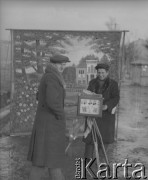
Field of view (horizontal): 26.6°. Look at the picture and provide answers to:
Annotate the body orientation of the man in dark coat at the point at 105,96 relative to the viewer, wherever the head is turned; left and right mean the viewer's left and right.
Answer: facing the viewer and to the left of the viewer

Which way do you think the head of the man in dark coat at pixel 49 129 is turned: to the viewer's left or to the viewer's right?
to the viewer's right

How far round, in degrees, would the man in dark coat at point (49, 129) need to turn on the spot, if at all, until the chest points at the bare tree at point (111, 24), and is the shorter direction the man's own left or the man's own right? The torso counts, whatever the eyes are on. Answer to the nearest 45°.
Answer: approximately 45° to the man's own left

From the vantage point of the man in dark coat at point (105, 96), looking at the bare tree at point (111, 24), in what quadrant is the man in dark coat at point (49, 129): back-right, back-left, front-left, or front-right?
back-left

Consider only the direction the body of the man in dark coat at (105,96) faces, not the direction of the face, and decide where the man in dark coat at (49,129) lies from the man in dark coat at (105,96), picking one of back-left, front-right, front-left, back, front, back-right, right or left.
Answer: front

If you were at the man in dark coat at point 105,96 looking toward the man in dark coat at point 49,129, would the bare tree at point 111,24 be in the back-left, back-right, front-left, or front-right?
back-right

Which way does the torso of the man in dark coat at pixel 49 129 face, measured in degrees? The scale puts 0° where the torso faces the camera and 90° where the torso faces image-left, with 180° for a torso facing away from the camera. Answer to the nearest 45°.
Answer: approximately 270°

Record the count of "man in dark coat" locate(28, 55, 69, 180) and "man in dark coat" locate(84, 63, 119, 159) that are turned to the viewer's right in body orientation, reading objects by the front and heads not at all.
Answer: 1
